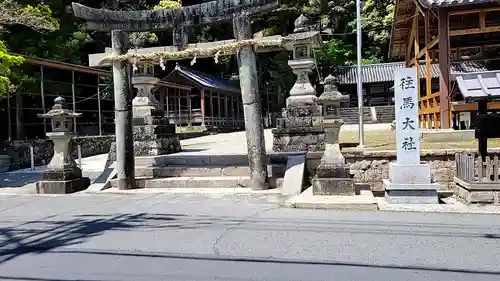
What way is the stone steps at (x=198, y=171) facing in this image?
toward the camera

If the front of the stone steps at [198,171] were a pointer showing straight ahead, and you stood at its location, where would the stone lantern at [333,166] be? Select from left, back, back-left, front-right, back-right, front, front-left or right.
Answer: front-left

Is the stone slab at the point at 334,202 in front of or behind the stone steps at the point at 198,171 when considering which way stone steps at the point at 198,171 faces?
in front

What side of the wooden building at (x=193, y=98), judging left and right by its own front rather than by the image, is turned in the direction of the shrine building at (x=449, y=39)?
left

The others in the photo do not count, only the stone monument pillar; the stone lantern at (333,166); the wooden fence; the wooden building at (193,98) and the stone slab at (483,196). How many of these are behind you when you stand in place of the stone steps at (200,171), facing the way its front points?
1

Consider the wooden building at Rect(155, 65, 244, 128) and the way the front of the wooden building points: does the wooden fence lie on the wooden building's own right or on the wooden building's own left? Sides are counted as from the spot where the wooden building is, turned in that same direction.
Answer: on the wooden building's own left

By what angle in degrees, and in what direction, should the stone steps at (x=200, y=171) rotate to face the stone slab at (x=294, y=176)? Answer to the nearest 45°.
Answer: approximately 45° to its left

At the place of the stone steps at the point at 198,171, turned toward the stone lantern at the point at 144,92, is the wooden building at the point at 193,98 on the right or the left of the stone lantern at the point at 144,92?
right

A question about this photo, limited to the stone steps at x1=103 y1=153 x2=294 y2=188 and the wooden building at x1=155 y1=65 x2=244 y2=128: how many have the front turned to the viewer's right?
0

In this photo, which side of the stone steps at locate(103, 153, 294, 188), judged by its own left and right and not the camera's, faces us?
front
